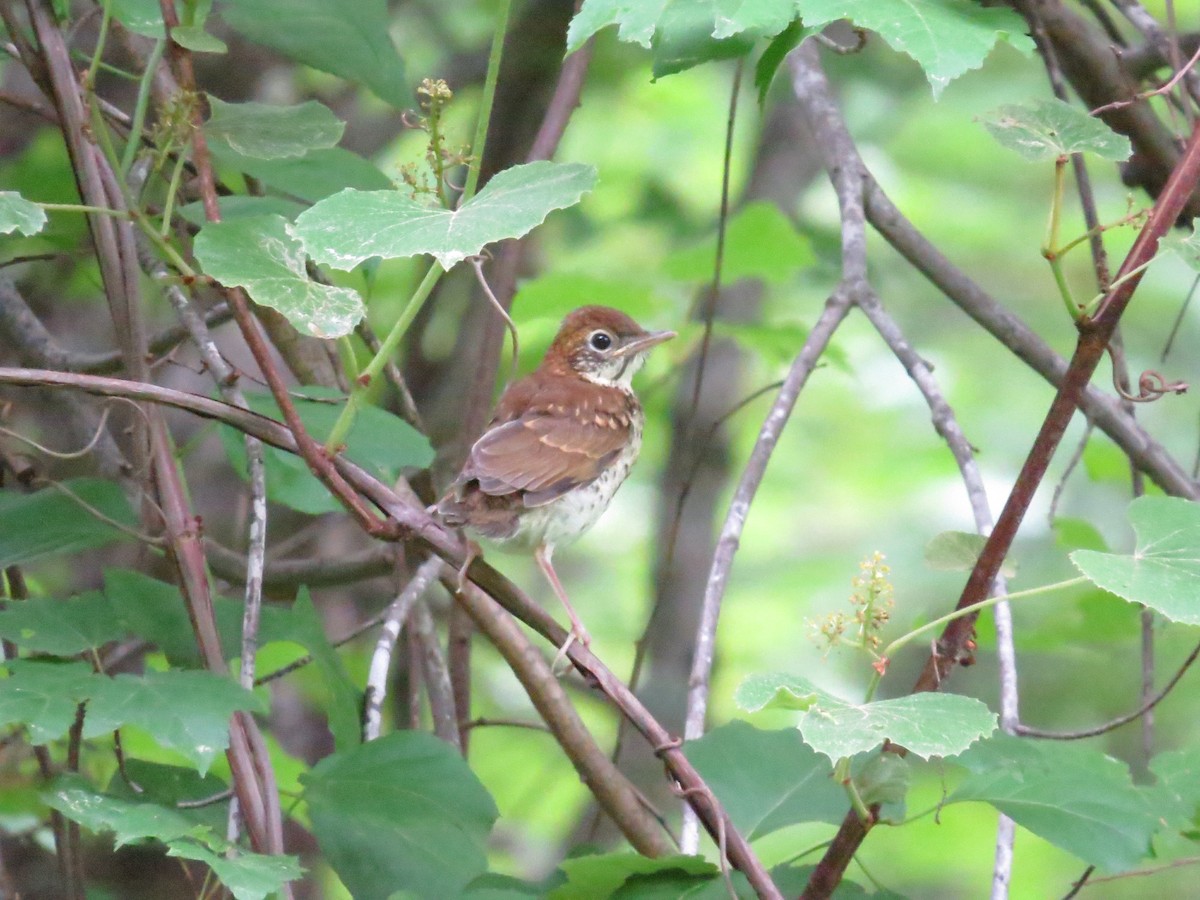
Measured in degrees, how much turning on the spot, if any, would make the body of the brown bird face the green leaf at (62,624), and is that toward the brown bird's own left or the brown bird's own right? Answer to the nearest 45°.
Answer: approximately 135° to the brown bird's own right

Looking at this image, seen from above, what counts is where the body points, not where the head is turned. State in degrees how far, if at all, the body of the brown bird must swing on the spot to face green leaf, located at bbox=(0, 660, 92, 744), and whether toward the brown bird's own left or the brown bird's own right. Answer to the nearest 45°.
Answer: approximately 135° to the brown bird's own right

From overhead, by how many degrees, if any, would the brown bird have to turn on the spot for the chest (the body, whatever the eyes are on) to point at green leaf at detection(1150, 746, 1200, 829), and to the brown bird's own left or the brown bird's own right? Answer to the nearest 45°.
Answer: approximately 45° to the brown bird's own right

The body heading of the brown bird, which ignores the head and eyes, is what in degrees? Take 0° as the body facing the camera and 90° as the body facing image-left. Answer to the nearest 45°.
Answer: approximately 270°

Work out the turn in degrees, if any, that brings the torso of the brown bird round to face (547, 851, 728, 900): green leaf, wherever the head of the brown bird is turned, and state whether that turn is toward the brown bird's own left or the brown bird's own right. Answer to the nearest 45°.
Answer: approximately 90° to the brown bird's own right
